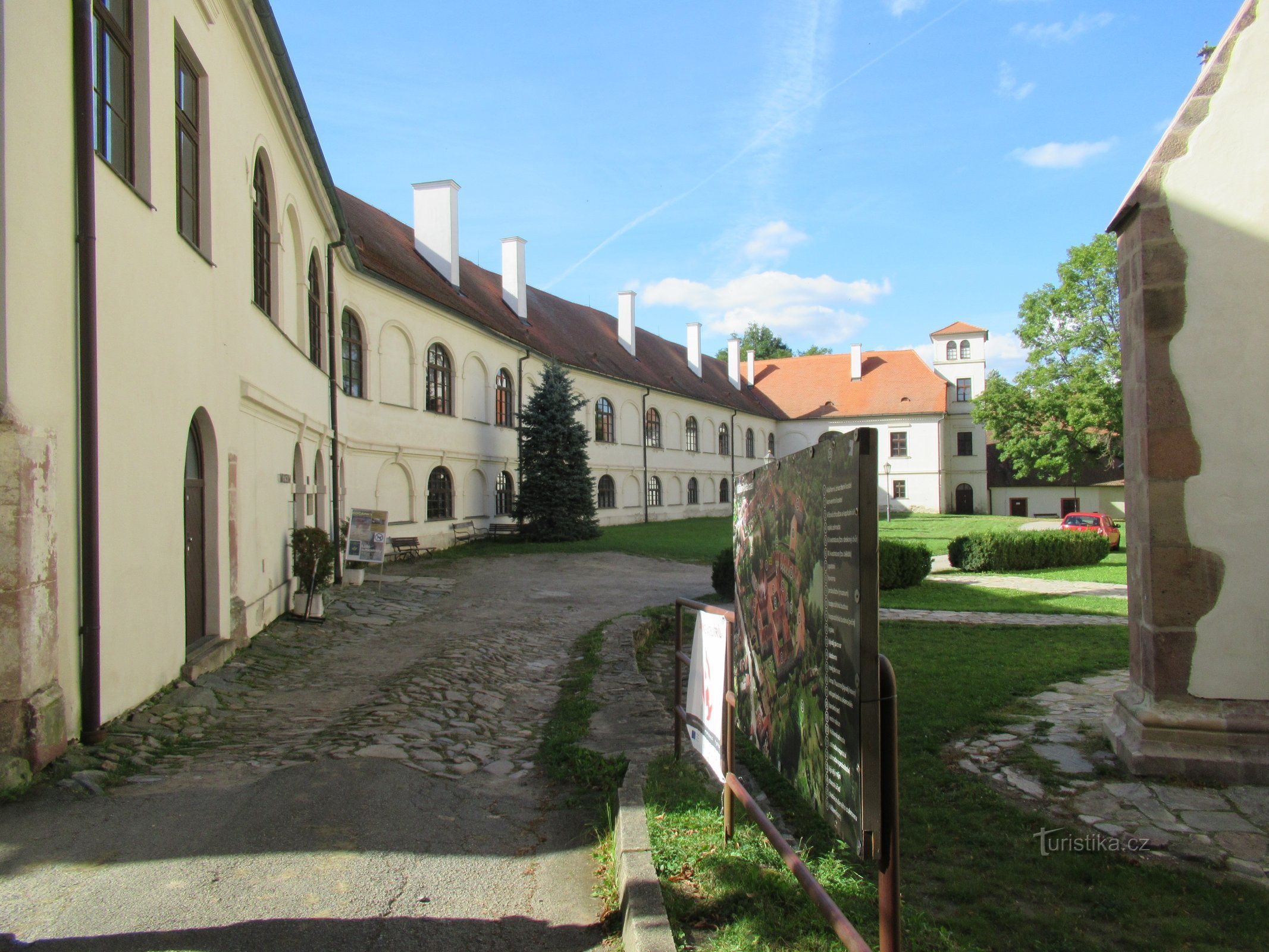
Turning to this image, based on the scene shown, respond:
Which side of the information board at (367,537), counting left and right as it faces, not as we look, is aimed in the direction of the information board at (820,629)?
front

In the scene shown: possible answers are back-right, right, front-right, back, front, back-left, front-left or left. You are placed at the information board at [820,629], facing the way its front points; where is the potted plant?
front-right

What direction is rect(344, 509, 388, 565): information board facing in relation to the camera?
toward the camera

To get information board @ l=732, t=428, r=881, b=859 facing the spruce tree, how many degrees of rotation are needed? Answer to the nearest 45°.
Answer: approximately 90° to its right

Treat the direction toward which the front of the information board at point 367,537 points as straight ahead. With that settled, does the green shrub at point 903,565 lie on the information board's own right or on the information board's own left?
on the information board's own left

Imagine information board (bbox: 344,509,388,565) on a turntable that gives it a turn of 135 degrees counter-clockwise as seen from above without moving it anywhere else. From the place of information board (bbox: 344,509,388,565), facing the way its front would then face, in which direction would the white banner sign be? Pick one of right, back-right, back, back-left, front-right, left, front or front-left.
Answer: back-right

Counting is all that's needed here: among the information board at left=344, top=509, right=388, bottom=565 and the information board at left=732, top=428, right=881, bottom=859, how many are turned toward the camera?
1

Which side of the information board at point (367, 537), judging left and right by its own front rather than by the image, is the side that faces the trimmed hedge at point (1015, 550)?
left

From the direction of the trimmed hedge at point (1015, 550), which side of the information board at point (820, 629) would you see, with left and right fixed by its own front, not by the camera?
right

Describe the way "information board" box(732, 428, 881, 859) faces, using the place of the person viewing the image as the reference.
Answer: facing to the left of the viewer

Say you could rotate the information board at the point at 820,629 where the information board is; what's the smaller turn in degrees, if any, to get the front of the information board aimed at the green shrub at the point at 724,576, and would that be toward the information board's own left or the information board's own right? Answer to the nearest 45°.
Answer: approximately 90° to the information board's own right

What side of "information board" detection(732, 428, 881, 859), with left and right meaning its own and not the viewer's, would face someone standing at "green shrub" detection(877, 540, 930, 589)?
right
